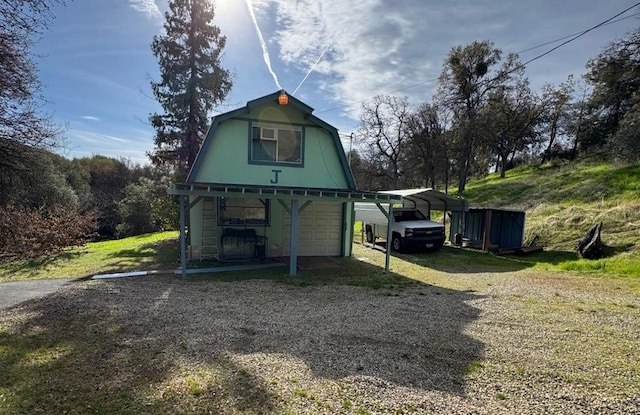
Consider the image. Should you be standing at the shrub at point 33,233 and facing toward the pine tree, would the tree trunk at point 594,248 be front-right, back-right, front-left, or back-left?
front-right

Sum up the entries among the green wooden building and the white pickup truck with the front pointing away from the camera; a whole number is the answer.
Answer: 0

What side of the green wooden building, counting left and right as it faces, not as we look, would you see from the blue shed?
left

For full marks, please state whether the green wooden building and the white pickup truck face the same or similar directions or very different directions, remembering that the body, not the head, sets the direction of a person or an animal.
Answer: same or similar directions

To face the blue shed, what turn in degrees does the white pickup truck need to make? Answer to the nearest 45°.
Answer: approximately 90° to its left

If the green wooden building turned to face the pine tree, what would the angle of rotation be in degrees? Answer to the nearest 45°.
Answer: approximately 135° to its right

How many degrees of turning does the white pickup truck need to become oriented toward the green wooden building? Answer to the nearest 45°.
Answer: approximately 90° to its right

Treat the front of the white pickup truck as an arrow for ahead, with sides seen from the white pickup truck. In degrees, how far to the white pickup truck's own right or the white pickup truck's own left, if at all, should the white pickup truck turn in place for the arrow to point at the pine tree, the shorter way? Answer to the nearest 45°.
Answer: approximately 135° to the white pickup truck's own right

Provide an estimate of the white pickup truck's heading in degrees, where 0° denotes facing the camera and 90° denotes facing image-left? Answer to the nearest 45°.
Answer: approximately 315°

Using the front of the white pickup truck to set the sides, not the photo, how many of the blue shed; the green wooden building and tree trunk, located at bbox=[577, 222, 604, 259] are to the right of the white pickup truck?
1

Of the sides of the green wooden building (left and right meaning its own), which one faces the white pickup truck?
left

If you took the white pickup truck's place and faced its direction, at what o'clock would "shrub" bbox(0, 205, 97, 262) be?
The shrub is roughly at 4 o'clock from the white pickup truck.

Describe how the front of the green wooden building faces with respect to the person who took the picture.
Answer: facing the viewer

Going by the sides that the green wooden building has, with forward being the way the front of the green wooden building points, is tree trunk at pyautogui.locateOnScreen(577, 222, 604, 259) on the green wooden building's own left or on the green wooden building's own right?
on the green wooden building's own left
